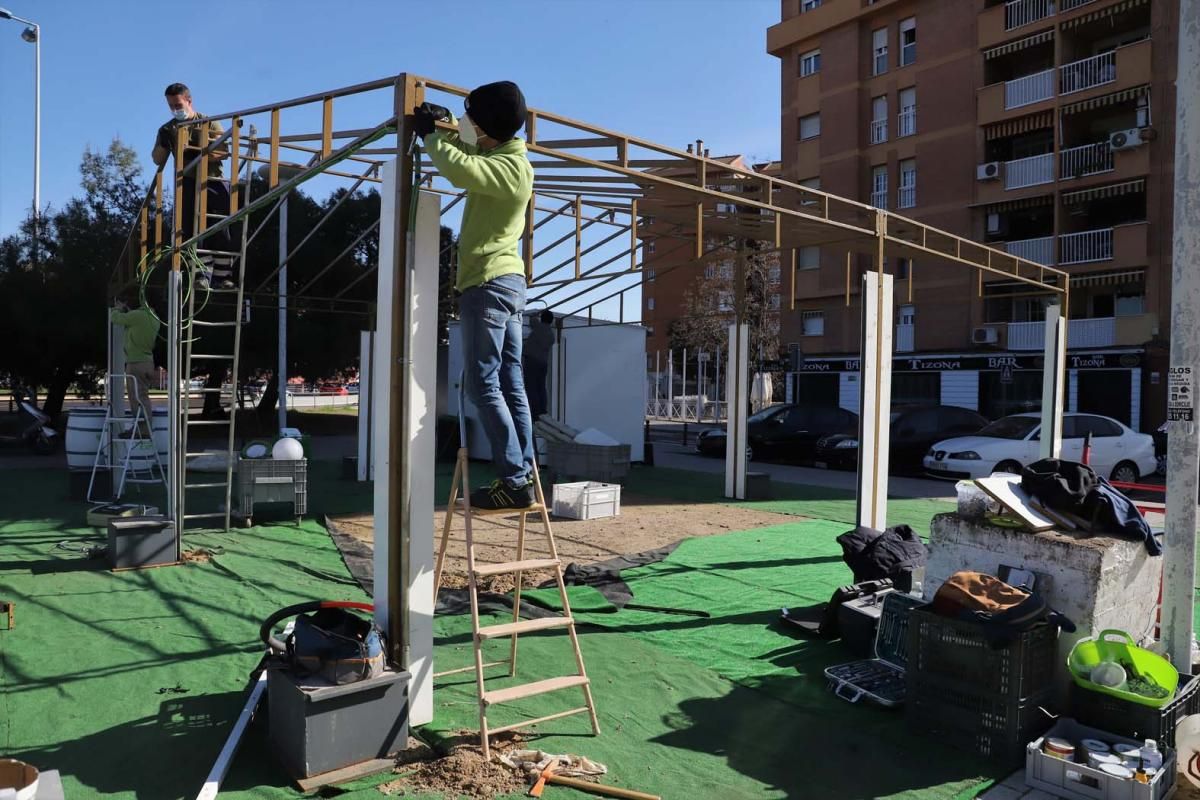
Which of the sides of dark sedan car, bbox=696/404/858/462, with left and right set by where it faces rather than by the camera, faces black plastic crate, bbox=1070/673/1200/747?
left

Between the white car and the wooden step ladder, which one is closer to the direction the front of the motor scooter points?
the white car

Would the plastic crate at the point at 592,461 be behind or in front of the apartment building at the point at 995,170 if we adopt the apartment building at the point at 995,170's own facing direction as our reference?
in front

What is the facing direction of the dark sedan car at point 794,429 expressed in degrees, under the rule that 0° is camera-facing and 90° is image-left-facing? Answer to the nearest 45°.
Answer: approximately 90°

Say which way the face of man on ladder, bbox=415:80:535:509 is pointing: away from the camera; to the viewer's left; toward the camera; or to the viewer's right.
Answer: to the viewer's left

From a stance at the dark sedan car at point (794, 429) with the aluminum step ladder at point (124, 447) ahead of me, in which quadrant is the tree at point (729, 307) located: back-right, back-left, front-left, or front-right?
back-right

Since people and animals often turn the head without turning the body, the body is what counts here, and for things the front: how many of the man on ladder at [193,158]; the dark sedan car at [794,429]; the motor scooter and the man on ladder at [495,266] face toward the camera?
1

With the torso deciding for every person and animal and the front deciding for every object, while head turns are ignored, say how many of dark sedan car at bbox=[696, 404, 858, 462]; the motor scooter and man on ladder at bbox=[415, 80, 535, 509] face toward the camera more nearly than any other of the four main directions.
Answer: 0

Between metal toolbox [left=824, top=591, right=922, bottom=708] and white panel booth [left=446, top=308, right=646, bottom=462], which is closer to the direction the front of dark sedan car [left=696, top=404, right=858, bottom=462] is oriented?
the white panel booth

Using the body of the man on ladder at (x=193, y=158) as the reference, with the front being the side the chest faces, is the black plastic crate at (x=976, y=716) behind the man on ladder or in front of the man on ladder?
in front

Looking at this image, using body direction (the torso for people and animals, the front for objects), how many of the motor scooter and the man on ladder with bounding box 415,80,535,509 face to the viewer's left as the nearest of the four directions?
1

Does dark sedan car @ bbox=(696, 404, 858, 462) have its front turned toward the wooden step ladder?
no

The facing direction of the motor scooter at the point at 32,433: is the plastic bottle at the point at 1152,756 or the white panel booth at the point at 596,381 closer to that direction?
the white panel booth

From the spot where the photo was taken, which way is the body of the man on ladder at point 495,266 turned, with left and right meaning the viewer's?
facing to the left of the viewer
